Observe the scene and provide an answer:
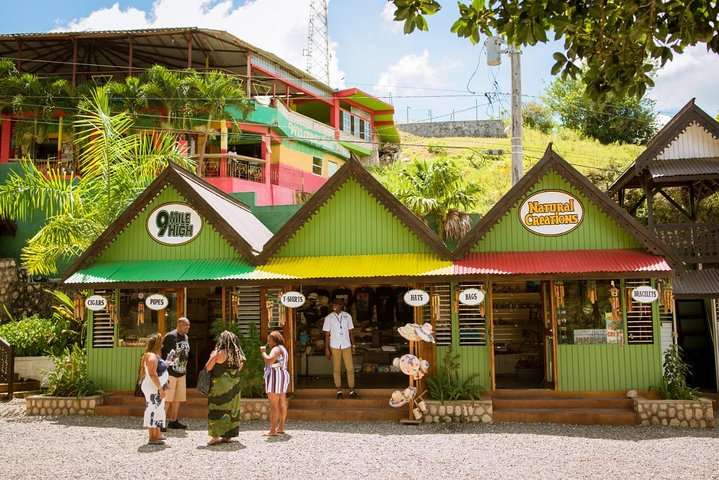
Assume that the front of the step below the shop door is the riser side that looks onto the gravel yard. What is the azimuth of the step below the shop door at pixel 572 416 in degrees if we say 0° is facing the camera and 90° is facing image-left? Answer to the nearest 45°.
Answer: approximately 0°

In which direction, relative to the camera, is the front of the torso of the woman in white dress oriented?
to the viewer's right

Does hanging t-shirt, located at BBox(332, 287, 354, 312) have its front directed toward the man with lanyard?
yes

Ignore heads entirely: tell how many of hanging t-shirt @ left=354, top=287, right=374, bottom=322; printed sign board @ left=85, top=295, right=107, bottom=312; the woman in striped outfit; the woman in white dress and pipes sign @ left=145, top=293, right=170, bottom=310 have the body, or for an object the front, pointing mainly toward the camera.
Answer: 3

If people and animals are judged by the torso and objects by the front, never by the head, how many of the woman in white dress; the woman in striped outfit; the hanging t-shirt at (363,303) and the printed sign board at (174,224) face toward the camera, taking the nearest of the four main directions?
2

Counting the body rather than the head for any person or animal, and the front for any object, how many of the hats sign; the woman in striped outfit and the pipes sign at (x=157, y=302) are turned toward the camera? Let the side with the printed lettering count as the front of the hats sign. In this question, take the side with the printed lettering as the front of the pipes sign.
2

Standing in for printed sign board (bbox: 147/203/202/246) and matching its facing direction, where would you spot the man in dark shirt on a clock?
The man in dark shirt is roughly at 12 o'clock from the printed sign board.

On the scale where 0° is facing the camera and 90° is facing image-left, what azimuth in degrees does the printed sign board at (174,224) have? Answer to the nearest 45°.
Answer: approximately 0°

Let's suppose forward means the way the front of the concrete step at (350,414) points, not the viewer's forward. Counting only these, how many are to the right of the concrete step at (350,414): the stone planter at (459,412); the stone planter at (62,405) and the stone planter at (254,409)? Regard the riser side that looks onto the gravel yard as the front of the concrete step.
2

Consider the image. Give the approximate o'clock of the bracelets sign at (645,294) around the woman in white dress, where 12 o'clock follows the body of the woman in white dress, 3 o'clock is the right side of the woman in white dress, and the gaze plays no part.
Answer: The bracelets sign is roughly at 12 o'clock from the woman in white dress.

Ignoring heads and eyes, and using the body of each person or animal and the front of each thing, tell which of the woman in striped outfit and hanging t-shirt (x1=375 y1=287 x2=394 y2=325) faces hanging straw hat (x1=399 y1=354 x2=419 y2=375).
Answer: the hanging t-shirt
